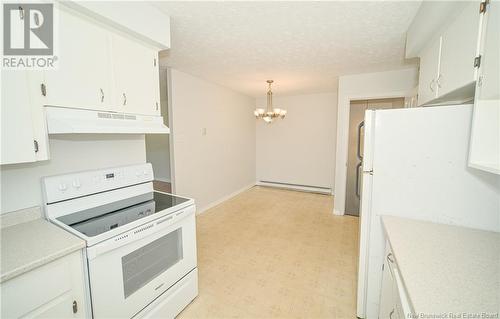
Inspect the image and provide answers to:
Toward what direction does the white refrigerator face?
to the viewer's left

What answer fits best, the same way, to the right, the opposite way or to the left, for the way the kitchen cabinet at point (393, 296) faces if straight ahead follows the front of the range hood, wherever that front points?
the opposite way

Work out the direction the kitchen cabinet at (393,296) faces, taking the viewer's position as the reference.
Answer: facing to the left of the viewer

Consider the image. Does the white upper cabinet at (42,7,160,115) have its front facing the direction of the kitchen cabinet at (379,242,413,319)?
yes

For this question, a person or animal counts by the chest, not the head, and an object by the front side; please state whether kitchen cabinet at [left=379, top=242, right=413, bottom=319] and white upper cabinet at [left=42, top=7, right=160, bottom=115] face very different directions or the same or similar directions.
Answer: very different directions

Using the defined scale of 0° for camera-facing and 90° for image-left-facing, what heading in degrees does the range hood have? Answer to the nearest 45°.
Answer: approximately 315°

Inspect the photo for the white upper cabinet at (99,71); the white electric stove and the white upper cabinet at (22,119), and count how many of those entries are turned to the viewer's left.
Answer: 0

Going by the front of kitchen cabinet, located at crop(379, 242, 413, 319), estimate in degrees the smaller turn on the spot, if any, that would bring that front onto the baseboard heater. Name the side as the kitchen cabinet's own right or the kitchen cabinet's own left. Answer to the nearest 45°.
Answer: approximately 45° to the kitchen cabinet's own right

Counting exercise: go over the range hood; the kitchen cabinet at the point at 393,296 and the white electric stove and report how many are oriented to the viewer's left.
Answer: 1

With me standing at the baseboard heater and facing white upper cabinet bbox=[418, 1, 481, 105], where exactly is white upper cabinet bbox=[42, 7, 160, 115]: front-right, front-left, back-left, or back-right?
front-right

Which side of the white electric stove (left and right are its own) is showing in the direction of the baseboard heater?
left

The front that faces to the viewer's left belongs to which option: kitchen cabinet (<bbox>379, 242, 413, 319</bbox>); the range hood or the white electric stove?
the kitchen cabinet
